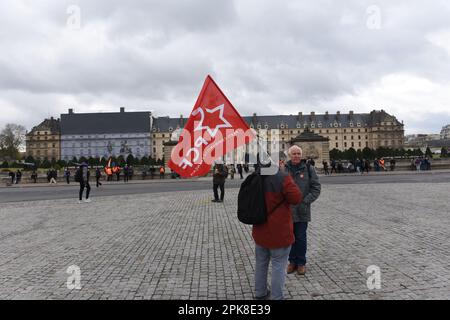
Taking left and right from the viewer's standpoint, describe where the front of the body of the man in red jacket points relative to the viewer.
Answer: facing away from the viewer and to the right of the viewer

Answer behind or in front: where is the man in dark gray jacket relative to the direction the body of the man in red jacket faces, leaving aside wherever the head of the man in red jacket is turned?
in front
